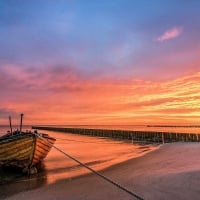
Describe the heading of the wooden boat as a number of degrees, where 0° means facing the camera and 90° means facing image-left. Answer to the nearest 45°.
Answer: approximately 315°
